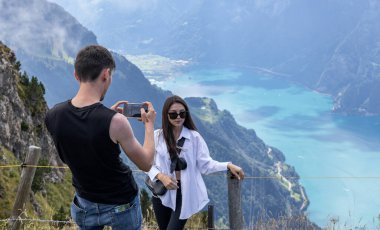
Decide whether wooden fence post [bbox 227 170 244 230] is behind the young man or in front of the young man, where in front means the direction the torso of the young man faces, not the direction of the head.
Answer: in front

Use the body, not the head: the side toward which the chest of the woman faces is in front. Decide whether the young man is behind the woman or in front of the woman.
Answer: in front

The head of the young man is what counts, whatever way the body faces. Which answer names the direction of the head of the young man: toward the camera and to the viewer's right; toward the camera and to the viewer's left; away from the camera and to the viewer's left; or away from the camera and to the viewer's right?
away from the camera and to the viewer's right

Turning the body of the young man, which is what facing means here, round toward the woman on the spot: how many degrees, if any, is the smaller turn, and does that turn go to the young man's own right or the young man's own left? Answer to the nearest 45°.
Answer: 0° — they already face them

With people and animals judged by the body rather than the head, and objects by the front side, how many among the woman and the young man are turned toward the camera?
1

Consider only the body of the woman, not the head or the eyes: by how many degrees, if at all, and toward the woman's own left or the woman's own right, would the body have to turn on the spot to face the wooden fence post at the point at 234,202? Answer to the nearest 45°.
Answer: approximately 90° to the woman's own left

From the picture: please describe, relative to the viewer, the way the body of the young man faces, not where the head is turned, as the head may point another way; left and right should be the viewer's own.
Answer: facing away from the viewer and to the right of the viewer

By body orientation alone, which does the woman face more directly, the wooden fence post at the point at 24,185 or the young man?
the young man

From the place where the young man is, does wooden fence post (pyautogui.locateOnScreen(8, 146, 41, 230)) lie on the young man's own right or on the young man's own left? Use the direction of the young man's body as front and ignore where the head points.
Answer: on the young man's own left

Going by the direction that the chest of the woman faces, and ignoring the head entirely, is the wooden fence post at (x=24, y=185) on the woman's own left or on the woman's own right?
on the woman's own right
